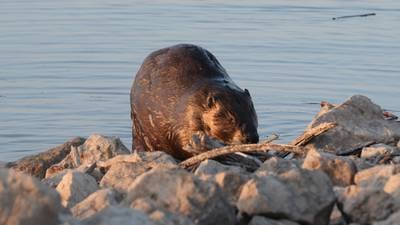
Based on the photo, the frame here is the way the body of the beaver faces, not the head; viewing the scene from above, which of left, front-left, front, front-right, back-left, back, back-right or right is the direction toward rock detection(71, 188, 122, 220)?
front-right

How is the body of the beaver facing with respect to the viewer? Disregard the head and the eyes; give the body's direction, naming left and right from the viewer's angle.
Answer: facing the viewer and to the right of the viewer

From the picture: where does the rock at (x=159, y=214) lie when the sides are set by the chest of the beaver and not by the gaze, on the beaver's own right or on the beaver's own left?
on the beaver's own right

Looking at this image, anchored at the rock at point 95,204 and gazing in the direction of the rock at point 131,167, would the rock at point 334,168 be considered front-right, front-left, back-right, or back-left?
front-right

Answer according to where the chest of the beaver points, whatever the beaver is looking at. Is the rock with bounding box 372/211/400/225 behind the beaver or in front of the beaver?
in front

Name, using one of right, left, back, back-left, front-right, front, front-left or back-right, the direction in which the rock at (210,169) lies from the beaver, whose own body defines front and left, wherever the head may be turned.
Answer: front-right

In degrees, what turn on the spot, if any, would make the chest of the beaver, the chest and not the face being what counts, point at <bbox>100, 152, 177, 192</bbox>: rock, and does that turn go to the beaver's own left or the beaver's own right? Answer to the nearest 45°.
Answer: approximately 45° to the beaver's own right

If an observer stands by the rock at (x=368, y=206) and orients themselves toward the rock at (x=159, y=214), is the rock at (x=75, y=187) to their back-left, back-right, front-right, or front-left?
front-right

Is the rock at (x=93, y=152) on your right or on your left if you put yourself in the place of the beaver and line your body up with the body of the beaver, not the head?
on your right

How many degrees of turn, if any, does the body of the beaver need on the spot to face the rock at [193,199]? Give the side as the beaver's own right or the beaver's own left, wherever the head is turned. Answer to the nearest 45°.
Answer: approximately 45° to the beaver's own right
